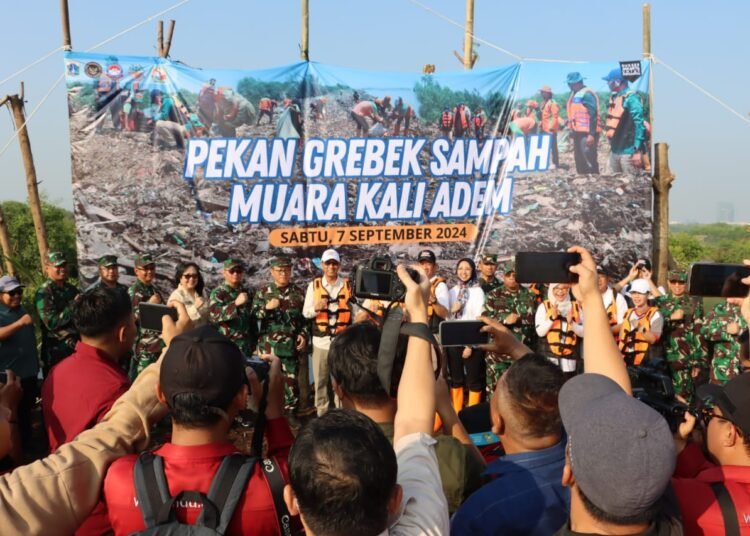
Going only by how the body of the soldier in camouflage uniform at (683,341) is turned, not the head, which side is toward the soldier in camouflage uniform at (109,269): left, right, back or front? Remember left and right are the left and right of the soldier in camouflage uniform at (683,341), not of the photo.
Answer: right

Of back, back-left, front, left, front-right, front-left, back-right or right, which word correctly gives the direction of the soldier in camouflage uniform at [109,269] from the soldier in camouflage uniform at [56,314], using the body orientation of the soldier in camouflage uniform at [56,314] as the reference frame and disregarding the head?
left

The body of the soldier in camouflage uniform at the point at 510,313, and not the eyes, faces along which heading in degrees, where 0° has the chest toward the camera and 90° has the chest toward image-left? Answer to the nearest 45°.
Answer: approximately 0°

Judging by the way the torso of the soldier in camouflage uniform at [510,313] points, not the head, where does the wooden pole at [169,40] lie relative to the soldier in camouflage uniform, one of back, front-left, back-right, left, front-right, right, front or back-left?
right

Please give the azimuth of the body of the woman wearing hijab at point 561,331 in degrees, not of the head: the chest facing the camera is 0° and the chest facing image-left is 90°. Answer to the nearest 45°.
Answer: approximately 0°

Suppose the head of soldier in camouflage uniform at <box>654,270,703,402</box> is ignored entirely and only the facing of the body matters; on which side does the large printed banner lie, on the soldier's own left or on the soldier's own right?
on the soldier's own right
